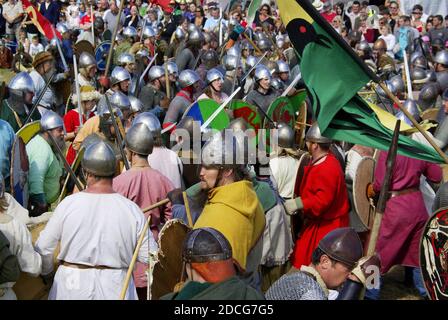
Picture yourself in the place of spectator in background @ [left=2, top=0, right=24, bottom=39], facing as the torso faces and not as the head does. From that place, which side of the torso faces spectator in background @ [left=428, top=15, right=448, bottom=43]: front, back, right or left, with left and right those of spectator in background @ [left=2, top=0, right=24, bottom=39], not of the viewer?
left

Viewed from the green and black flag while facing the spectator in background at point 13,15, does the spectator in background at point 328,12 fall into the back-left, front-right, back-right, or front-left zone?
front-right

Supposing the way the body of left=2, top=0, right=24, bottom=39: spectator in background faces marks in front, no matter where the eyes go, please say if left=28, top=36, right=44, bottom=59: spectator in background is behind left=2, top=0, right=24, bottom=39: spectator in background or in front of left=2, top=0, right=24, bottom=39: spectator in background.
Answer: in front

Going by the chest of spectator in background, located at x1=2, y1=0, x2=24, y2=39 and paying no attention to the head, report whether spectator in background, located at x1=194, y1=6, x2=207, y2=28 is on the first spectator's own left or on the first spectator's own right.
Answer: on the first spectator's own left

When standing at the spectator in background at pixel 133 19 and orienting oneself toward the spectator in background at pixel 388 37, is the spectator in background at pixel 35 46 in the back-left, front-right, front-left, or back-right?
back-right

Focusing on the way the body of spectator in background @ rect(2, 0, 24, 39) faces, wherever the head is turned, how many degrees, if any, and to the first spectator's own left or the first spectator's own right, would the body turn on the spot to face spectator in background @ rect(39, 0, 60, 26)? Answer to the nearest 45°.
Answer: approximately 135° to the first spectator's own left

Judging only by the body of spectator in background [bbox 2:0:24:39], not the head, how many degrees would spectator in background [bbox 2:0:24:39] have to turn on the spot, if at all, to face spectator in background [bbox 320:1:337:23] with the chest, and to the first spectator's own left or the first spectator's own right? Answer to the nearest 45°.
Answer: approximately 90° to the first spectator's own left

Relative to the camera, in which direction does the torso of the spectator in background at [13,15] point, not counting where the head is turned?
toward the camera

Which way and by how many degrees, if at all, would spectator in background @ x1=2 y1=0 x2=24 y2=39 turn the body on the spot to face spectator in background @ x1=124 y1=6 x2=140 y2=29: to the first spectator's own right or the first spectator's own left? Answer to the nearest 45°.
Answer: approximately 90° to the first spectator's own left
